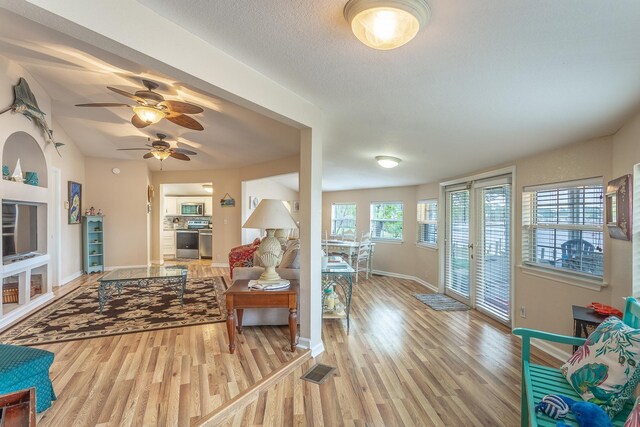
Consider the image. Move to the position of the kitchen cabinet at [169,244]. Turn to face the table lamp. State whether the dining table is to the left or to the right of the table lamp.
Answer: left

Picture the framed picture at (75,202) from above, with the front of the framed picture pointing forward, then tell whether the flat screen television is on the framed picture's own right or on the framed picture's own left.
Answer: on the framed picture's own right

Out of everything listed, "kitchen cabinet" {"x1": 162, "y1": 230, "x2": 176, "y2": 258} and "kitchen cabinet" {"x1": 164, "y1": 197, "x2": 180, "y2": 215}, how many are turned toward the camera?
2

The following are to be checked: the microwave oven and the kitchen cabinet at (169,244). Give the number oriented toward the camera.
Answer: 2

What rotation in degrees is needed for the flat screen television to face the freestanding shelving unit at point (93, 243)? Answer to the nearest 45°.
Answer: approximately 90° to its left
